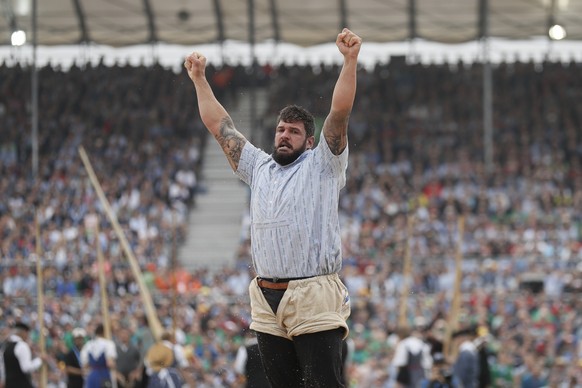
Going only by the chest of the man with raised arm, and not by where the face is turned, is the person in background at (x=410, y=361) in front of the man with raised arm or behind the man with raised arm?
behind
